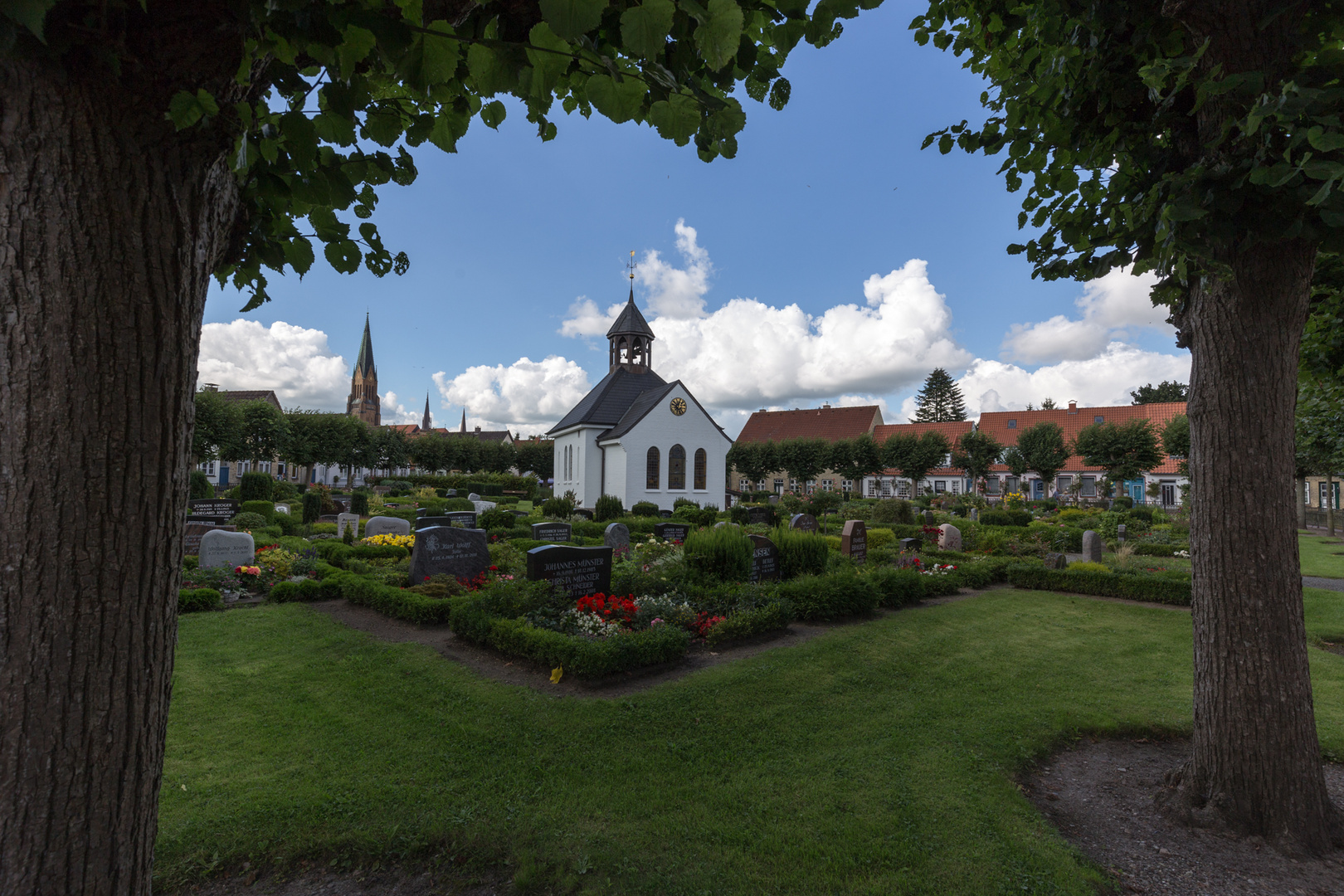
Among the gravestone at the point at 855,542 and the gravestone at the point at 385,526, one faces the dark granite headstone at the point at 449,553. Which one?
the gravestone at the point at 385,526

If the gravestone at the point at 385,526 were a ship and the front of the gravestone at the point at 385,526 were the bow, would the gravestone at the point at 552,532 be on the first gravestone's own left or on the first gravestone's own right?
on the first gravestone's own left

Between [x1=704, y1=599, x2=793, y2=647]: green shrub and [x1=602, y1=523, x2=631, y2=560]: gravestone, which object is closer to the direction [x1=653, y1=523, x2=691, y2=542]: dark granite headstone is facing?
the green shrub

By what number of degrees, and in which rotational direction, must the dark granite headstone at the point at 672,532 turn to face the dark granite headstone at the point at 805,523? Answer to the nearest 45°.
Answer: approximately 90° to its left

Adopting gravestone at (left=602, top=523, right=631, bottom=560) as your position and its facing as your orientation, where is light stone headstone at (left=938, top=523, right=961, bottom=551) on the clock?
The light stone headstone is roughly at 10 o'clock from the gravestone.

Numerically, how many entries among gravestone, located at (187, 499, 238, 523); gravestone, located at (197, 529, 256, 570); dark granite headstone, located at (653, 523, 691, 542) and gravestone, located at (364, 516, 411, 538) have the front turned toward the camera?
4

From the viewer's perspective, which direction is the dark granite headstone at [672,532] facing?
toward the camera

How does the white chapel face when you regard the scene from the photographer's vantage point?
facing the viewer and to the right of the viewer

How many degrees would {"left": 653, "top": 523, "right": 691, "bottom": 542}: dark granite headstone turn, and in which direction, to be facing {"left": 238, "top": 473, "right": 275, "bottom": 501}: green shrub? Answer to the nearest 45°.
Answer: approximately 135° to its right

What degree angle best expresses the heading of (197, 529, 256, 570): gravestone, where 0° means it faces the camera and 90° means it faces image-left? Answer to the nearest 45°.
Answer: approximately 0°

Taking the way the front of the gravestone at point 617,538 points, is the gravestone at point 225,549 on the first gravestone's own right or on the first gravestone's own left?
on the first gravestone's own right

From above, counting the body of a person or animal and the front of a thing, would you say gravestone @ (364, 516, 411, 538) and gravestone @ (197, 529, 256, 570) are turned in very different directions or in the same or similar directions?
same or similar directions

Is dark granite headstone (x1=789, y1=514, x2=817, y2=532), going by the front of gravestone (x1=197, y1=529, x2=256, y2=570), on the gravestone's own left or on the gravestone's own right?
on the gravestone's own left

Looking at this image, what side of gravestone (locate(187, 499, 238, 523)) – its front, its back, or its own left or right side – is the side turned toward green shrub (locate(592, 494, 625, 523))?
left
